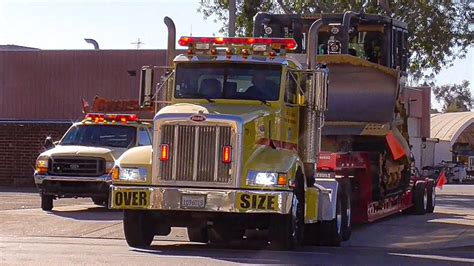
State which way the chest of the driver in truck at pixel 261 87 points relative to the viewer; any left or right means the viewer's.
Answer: facing the viewer

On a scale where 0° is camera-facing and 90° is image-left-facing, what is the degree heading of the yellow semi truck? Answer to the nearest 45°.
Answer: approximately 45°

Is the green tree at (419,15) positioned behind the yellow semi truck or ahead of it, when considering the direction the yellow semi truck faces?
behind

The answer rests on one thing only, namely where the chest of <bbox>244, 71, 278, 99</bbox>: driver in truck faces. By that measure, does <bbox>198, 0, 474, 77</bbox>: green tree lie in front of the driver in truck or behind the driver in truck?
behind
